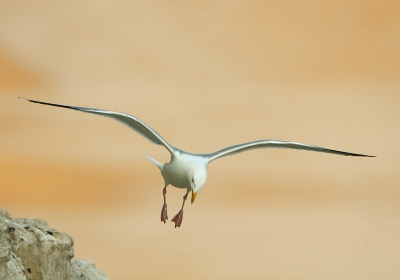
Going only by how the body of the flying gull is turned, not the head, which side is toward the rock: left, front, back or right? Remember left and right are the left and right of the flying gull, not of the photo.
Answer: right
